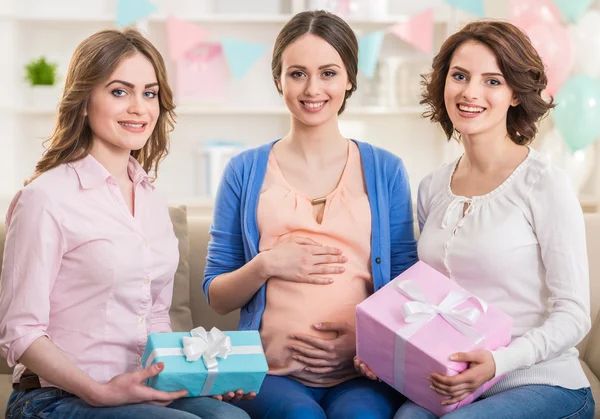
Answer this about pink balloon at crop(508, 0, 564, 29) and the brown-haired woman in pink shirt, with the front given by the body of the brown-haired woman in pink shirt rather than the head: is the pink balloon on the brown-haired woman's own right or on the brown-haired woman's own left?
on the brown-haired woman's own left

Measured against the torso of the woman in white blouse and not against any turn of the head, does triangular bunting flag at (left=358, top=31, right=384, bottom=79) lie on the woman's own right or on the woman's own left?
on the woman's own right

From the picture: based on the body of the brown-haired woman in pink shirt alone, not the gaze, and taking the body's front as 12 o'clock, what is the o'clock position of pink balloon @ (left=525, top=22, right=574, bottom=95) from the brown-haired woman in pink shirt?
The pink balloon is roughly at 9 o'clock from the brown-haired woman in pink shirt.

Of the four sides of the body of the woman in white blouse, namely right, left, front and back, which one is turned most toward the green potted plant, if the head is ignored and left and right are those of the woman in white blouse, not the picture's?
right

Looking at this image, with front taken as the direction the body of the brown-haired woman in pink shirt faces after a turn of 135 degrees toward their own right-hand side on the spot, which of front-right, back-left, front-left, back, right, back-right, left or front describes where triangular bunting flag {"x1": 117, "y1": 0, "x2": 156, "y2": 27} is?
right

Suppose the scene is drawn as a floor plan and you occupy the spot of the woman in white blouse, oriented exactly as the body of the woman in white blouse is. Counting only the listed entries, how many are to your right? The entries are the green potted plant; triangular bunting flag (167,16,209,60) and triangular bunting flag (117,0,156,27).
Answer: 3

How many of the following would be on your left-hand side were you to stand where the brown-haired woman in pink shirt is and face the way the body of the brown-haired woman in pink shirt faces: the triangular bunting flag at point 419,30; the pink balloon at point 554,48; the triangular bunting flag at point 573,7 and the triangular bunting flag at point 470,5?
4

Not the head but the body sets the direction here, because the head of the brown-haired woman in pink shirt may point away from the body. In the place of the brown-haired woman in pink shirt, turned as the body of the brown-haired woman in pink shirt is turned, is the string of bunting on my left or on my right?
on my left

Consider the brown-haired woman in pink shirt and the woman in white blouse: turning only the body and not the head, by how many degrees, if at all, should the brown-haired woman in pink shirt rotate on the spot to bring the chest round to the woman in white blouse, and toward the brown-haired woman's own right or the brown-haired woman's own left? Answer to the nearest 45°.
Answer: approximately 45° to the brown-haired woman's own left

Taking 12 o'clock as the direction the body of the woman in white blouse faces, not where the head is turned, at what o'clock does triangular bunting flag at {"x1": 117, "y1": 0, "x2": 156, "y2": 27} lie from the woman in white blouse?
The triangular bunting flag is roughly at 3 o'clock from the woman in white blouse.

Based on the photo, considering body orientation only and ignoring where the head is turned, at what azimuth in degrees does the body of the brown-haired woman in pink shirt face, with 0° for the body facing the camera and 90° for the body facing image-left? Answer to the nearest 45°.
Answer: approximately 315°

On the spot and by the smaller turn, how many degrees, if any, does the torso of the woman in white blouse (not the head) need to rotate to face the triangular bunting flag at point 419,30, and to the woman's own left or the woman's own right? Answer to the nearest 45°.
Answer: approximately 135° to the woman's own right

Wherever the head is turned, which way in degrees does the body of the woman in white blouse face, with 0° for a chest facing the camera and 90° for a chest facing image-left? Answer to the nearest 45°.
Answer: approximately 45°
